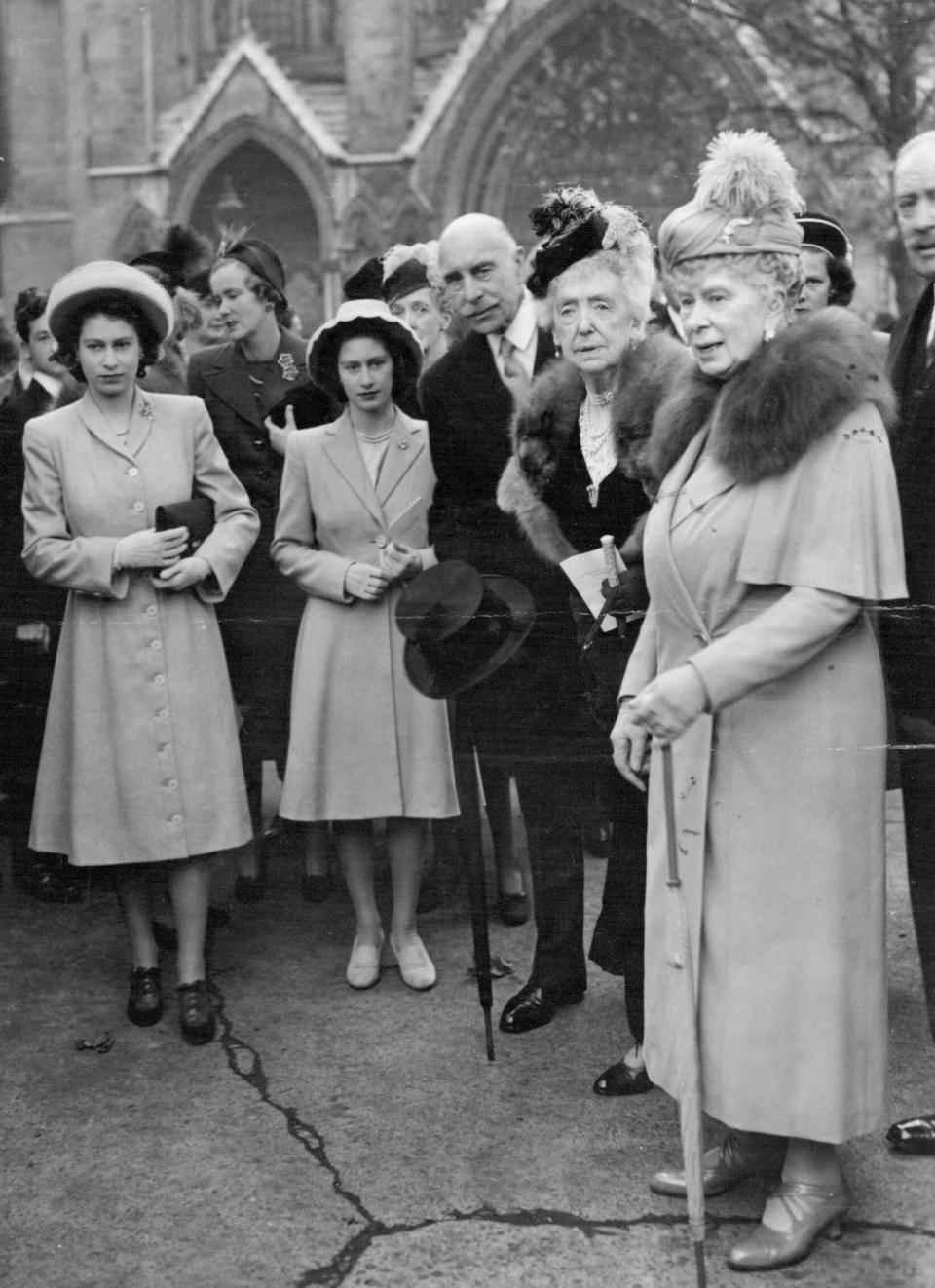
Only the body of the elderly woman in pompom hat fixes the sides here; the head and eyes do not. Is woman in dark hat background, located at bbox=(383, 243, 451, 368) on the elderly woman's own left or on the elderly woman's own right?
on the elderly woman's own right

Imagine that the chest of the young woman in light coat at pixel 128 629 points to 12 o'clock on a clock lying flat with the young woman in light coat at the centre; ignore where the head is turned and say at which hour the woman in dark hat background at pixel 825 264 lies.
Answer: The woman in dark hat background is roughly at 9 o'clock from the young woman in light coat.

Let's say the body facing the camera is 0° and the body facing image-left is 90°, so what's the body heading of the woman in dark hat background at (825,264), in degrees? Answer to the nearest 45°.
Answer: approximately 45°

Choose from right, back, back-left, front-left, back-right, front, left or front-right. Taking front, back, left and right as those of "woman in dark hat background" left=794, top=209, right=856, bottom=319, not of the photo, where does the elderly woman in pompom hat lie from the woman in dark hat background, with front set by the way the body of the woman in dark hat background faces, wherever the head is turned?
front-left

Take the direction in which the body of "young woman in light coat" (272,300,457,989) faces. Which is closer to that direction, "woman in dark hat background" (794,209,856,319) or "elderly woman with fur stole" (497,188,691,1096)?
the elderly woman with fur stole

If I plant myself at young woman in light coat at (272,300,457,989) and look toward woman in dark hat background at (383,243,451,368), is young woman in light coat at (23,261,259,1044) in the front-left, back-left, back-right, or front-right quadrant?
back-left

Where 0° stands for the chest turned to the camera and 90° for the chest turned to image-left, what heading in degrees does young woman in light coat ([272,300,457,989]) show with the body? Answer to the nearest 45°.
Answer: approximately 0°

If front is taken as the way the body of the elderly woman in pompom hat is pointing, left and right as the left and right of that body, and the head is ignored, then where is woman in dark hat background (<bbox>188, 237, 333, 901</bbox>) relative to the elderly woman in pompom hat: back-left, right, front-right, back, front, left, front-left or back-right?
right

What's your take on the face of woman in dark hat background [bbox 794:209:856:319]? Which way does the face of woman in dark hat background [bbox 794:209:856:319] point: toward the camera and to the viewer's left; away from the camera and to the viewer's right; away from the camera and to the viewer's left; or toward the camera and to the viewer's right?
toward the camera and to the viewer's left

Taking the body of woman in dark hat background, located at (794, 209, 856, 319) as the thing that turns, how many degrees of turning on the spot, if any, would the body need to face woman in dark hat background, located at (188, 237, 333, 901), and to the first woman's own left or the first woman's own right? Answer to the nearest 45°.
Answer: approximately 45° to the first woman's own right

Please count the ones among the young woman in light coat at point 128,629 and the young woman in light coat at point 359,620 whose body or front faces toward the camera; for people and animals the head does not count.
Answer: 2
